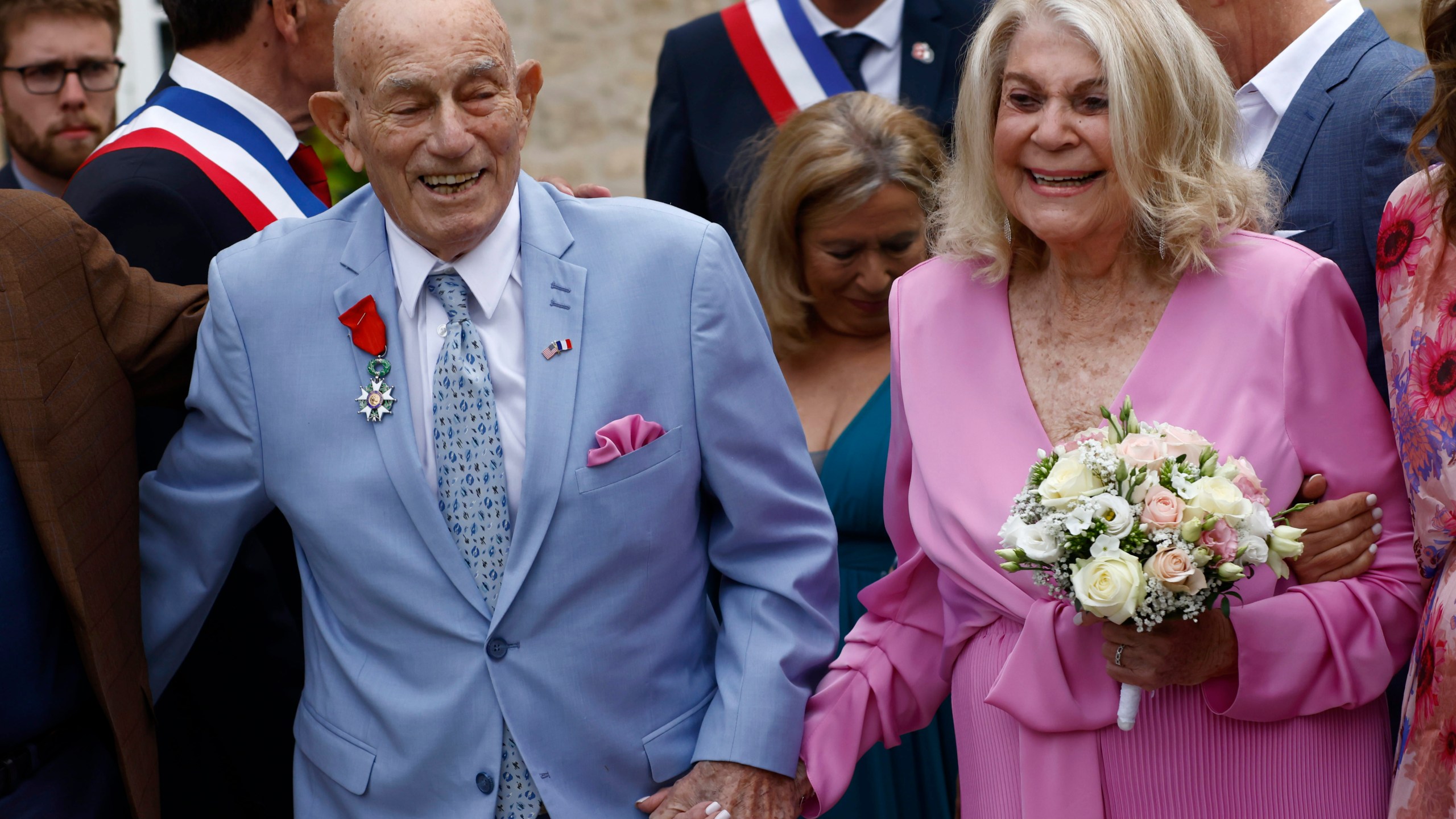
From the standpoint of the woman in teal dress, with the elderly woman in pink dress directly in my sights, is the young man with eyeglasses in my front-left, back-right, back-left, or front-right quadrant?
back-right

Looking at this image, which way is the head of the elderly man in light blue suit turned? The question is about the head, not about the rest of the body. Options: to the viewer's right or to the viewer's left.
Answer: to the viewer's right

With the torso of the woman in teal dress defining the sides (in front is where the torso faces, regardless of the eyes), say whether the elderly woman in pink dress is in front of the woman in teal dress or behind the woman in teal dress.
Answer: in front

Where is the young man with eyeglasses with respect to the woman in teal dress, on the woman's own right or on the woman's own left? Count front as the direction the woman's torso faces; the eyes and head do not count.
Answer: on the woman's own right

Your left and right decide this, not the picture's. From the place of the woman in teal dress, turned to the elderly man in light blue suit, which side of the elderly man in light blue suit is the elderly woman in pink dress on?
left

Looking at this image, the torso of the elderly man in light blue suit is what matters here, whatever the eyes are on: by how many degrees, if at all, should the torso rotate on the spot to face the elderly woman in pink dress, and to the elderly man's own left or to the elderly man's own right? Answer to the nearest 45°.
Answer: approximately 90° to the elderly man's own left

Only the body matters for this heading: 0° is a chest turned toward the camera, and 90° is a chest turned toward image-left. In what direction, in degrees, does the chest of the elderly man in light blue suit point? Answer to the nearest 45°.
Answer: approximately 0°

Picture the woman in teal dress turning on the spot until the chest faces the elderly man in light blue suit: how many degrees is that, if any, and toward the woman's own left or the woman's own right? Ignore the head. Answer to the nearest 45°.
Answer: approximately 45° to the woman's own right

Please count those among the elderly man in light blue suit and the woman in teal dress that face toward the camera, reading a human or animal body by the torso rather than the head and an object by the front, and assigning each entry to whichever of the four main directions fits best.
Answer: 2

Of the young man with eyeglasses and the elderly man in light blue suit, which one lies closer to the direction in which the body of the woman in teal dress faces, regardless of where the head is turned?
the elderly man in light blue suit

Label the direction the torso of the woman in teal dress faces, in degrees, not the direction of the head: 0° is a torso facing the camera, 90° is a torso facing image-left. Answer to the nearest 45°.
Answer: approximately 0°

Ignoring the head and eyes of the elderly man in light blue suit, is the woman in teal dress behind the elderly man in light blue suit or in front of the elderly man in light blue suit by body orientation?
behind
